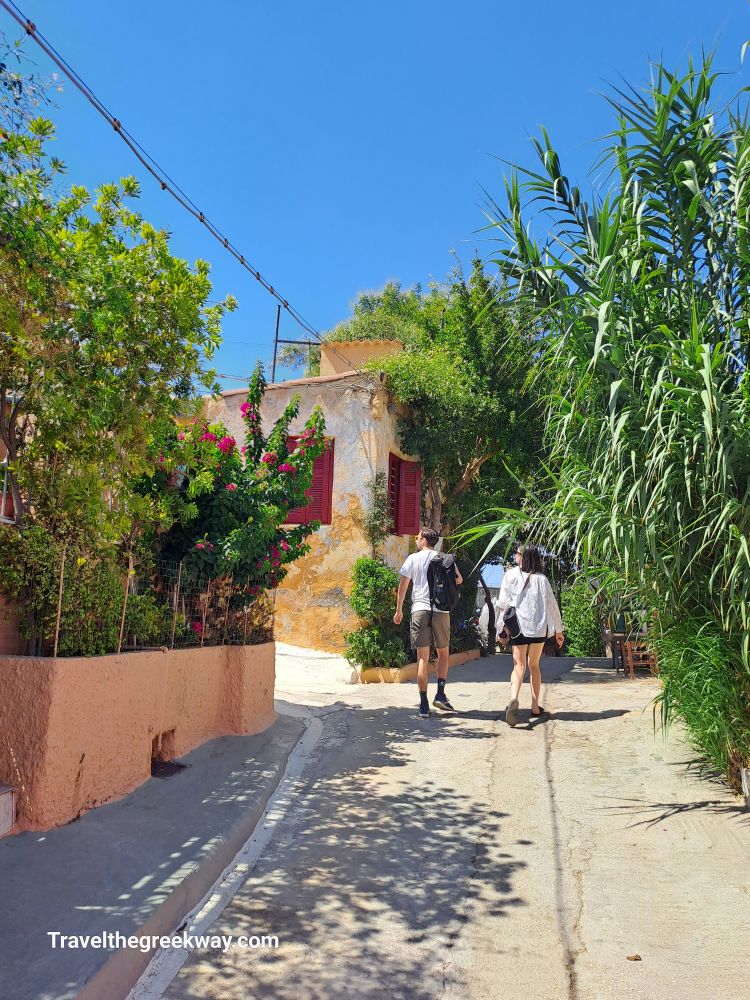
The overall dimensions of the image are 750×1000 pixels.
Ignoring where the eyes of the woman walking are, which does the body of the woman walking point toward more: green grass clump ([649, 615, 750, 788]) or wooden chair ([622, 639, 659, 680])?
the wooden chair

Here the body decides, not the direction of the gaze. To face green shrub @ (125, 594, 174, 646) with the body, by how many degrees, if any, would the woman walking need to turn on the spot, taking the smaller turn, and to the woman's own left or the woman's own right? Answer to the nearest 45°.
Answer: approximately 135° to the woman's own left

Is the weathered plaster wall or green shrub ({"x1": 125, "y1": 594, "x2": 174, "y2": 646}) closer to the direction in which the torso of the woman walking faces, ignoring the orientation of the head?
the weathered plaster wall

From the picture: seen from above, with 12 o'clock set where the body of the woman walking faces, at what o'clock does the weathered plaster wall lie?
The weathered plaster wall is roughly at 11 o'clock from the woman walking.

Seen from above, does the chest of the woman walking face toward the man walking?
no

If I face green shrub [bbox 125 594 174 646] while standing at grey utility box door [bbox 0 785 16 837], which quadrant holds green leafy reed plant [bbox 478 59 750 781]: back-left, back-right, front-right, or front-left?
front-right

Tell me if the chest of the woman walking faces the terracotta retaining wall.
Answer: no

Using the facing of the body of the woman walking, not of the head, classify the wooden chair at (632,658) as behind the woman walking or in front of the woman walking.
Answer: in front

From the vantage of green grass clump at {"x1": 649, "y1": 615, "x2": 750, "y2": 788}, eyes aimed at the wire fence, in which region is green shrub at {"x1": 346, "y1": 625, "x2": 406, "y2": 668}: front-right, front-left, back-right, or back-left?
front-right

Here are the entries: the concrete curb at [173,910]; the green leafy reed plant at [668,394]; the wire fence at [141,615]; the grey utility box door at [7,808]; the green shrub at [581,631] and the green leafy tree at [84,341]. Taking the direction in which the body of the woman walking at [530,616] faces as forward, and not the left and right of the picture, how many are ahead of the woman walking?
1

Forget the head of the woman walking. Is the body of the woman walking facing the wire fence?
no

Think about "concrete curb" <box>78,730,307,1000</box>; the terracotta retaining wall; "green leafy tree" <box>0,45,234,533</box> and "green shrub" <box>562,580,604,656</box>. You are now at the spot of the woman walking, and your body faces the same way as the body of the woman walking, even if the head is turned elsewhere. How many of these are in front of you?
1

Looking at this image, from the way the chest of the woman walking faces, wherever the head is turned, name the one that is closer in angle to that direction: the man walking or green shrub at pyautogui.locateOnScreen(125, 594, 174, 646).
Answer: the man walking

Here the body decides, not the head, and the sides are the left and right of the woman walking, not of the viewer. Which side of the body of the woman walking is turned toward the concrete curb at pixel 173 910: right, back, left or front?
back

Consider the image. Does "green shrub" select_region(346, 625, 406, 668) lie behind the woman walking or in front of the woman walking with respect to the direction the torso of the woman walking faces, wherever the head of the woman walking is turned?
in front

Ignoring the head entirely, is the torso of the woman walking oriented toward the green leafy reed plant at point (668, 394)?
no

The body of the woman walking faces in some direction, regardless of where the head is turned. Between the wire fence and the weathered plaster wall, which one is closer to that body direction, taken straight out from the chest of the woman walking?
the weathered plaster wall

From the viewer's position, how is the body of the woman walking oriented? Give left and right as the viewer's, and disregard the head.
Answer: facing away from the viewer

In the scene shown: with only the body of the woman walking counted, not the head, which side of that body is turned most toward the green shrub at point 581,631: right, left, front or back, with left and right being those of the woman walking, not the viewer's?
front

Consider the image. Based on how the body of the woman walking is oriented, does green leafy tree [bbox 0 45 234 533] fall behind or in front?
behind
